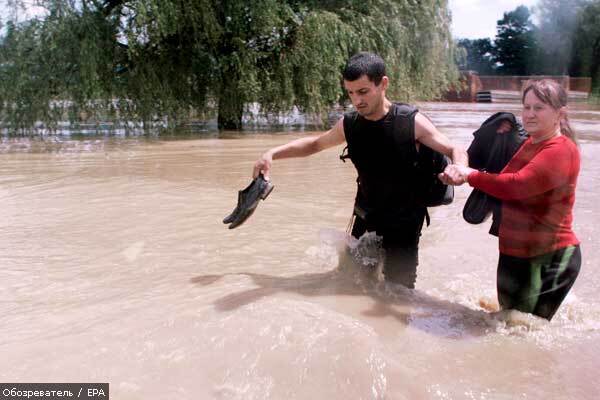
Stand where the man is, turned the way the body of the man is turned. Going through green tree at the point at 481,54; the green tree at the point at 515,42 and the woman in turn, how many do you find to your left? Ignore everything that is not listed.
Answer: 1

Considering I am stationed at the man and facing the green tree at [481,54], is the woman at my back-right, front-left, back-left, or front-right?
back-right

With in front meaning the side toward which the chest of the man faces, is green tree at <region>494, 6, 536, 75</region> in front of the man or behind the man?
behind

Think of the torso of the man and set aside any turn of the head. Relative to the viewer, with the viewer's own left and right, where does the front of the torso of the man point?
facing the viewer and to the left of the viewer

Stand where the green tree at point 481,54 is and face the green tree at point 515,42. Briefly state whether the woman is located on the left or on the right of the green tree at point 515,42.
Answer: right

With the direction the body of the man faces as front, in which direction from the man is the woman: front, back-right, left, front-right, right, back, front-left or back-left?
left

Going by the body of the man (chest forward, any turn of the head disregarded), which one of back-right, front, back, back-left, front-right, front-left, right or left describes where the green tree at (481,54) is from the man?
back-right
